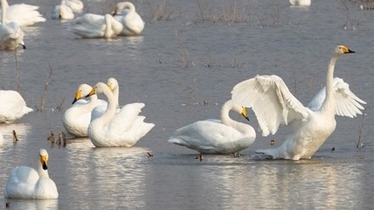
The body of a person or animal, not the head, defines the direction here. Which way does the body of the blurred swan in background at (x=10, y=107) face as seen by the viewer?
to the viewer's left

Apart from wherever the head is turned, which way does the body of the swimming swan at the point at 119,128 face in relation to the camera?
to the viewer's left

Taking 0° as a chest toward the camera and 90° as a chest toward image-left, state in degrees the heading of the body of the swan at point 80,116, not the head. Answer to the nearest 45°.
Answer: approximately 45°

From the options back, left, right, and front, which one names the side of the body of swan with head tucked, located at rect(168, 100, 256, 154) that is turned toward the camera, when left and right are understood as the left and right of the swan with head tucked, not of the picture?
right

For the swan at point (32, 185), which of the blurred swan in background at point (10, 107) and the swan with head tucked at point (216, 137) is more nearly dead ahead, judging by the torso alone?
the swan with head tucked

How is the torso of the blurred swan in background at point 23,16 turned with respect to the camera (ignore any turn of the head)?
to the viewer's left
